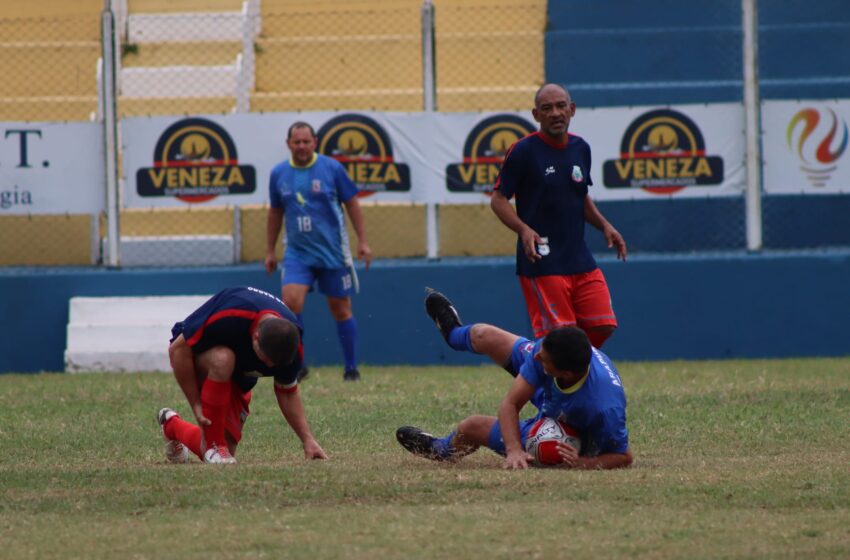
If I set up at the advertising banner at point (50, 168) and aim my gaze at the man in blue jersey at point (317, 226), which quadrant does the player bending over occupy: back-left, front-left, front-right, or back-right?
front-right

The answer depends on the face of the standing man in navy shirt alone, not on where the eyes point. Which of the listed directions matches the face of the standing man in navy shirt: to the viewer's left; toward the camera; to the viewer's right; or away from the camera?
toward the camera

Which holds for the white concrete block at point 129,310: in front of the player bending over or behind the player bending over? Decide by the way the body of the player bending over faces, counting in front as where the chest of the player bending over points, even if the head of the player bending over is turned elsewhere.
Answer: behind

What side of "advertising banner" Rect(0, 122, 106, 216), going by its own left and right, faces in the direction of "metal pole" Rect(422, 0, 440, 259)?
left

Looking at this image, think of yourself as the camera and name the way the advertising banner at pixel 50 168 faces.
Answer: facing the viewer

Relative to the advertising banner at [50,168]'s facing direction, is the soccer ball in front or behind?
in front

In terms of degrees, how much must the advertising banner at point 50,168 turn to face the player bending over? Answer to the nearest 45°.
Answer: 0° — it already faces them

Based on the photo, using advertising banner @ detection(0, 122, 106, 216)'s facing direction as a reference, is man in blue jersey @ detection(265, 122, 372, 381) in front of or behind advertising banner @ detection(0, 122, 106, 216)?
in front

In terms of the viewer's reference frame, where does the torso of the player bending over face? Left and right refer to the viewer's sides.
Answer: facing the viewer and to the right of the viewer

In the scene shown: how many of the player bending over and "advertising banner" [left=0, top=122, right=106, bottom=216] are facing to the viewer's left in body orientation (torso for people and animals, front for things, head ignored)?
0

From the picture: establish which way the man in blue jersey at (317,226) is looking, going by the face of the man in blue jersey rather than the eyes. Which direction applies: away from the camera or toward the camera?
toward the camera

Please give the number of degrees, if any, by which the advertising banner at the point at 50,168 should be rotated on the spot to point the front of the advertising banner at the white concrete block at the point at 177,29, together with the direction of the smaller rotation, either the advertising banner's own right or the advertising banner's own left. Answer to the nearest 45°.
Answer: approximately 180°

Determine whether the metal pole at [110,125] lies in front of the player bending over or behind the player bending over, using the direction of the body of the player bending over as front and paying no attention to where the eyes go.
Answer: behind

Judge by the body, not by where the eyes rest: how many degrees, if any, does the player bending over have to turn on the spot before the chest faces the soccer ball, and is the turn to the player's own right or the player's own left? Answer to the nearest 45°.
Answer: approximately 45° to the player's own left

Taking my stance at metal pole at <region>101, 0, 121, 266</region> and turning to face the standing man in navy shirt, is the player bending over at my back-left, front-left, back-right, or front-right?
front-right
